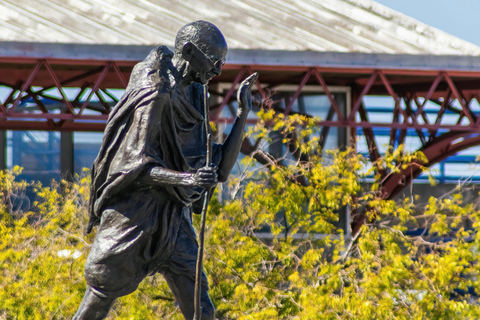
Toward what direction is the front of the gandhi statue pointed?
to the viewer's right

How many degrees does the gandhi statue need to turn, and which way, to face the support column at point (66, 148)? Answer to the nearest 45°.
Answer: approximately 90° to its left

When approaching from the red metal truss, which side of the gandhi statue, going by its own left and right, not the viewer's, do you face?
left

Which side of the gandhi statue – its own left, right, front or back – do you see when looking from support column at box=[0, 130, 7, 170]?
left
